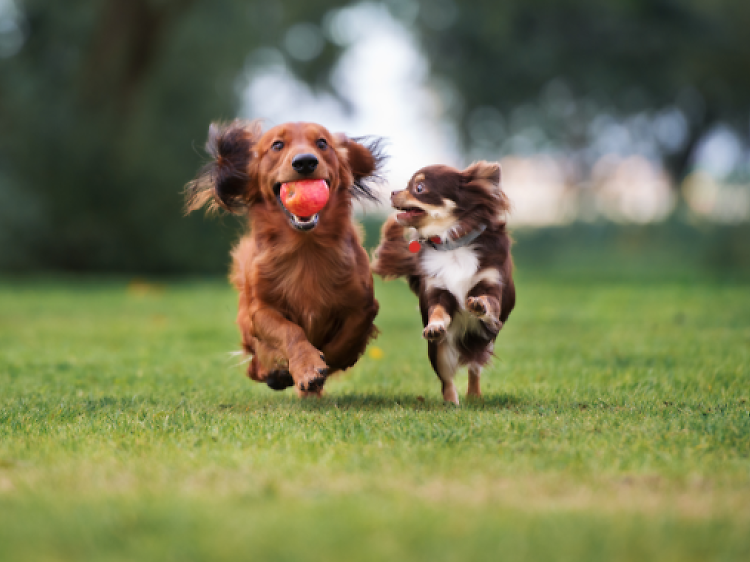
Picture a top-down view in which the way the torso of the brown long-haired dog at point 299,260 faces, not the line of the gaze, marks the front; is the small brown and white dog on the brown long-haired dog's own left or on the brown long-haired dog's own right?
on the brown long-haired dog's own left

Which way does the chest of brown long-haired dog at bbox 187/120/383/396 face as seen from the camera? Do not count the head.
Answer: toward the camera
